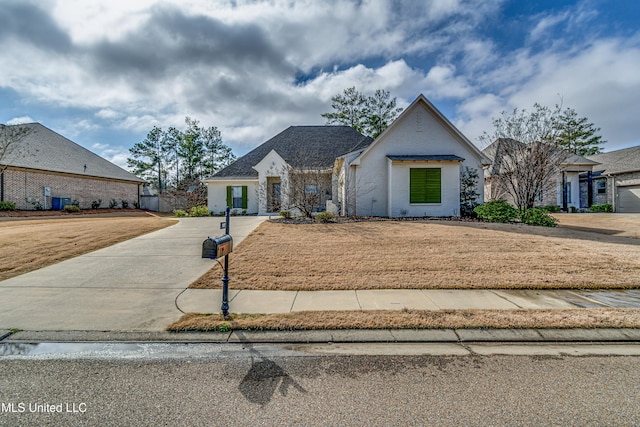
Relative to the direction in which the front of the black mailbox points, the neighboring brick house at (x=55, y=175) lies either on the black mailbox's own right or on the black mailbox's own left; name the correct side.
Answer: on the black mailbox's own right

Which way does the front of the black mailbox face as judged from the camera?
facing the viewer and to the left of the viewer

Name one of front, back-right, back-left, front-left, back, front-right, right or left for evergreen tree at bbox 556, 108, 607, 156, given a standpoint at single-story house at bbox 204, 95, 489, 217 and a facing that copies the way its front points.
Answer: back-left

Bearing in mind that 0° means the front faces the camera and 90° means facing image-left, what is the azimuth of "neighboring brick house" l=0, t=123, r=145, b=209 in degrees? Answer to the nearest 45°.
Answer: approximately 45°

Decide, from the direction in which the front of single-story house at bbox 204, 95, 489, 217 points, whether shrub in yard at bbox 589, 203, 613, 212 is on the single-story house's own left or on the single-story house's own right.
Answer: on the single-story house's own left

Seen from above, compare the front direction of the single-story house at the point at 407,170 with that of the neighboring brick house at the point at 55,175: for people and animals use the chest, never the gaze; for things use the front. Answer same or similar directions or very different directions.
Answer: same or similar directions

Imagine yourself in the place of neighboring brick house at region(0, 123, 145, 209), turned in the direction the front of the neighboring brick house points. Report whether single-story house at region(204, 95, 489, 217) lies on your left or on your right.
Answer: on your left

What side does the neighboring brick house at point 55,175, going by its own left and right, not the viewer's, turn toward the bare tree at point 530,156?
left

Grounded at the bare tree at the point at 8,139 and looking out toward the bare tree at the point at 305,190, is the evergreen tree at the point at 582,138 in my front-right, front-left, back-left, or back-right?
front-left

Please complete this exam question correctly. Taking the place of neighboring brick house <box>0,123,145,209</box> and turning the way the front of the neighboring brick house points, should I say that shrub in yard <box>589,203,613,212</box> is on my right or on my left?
on my left

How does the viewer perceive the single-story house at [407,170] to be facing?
facing the viewer

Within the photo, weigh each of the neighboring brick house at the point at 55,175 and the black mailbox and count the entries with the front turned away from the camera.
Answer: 0

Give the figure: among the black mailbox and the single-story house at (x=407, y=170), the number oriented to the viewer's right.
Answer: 0
